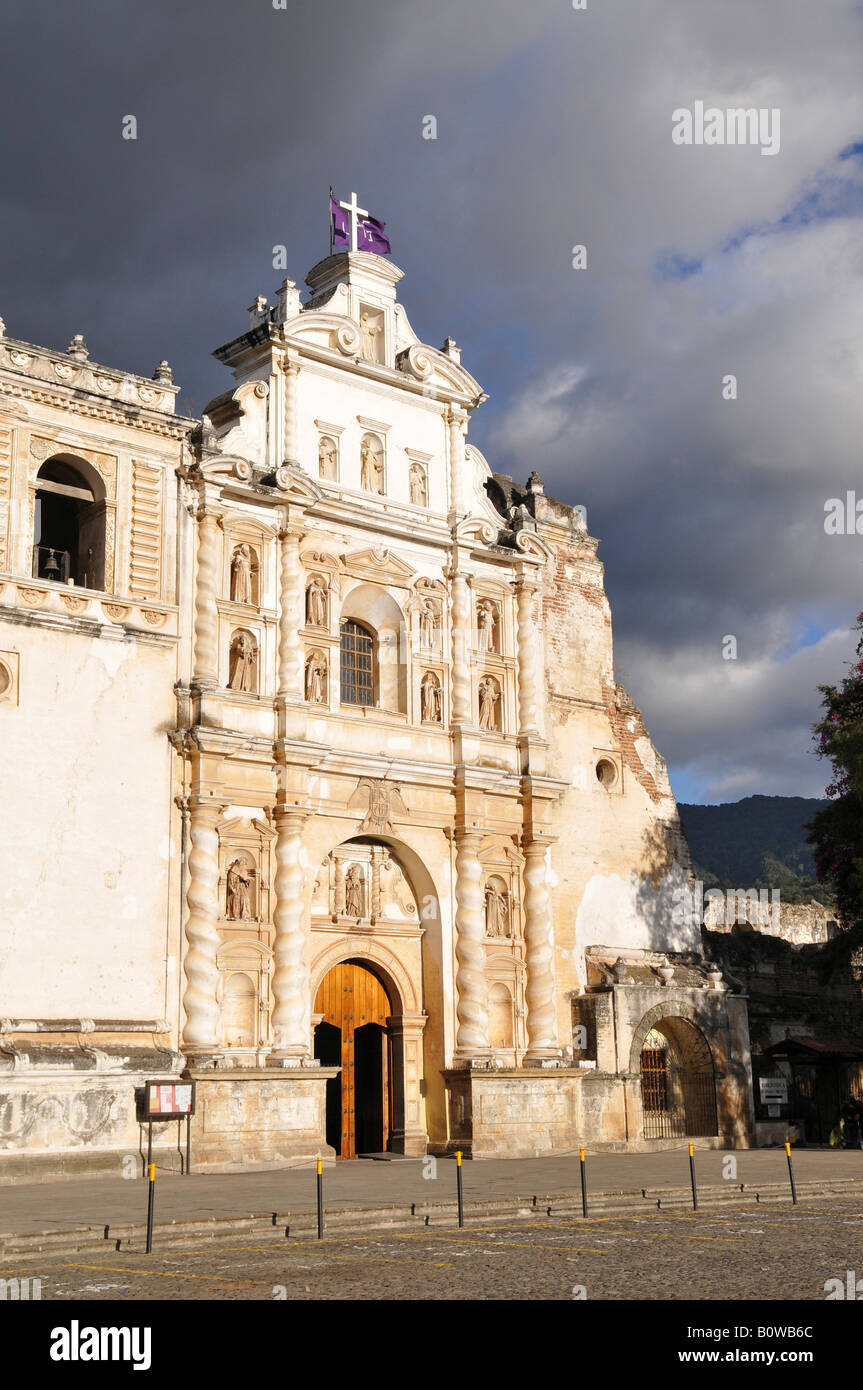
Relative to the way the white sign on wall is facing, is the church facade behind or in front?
in front

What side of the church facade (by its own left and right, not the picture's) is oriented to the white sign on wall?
left

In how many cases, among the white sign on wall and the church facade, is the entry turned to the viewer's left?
0

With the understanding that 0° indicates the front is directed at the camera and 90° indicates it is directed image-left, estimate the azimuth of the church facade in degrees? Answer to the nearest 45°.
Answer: approximately 315°
